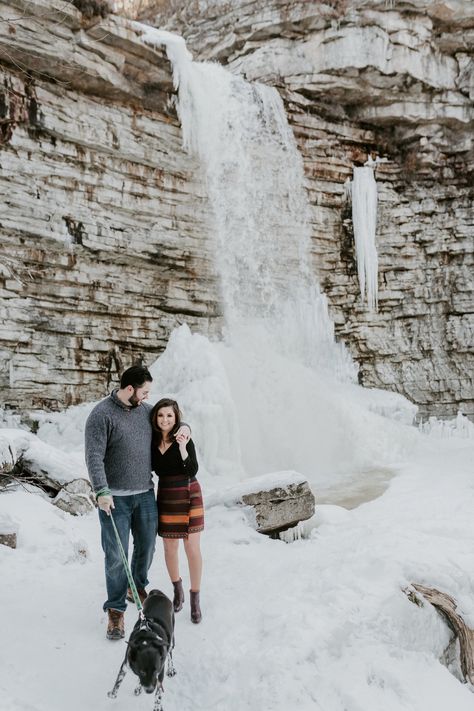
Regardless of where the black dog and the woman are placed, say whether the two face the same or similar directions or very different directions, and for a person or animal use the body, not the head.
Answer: same or similar directions

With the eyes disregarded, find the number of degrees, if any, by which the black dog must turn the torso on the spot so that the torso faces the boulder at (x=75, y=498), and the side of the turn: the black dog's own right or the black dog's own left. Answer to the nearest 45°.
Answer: approximately 180°

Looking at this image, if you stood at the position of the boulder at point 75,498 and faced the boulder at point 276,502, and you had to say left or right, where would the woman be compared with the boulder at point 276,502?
right

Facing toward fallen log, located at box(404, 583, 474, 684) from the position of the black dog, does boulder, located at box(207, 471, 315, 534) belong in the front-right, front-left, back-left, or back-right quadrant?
front-left

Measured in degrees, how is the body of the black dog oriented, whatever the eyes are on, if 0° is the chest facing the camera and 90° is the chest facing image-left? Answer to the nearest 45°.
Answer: approximately 0°

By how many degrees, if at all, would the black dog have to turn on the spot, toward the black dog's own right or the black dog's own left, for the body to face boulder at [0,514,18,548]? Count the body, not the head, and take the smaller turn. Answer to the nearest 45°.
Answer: approximately 135° to the black dog's own right

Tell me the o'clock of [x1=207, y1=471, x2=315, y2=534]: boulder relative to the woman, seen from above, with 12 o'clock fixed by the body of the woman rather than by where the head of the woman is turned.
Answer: The boulder is roughly at 7 o'clock from the woman.

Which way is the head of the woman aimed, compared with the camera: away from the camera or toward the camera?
toward the camera

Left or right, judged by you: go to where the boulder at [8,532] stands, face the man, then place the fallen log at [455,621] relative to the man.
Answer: left

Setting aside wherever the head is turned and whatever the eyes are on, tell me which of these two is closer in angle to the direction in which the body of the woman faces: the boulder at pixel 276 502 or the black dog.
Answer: the black dog

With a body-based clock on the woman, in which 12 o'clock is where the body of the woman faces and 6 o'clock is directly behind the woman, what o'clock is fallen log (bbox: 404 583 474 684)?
The fallen log is roughly at 9 o'clock from the woman.

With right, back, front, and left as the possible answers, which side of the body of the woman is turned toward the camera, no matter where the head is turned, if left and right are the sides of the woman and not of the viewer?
front

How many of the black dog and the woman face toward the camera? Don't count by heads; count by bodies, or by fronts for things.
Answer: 2

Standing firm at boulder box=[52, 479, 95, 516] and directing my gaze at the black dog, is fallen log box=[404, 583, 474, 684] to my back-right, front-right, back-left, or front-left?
front-left
